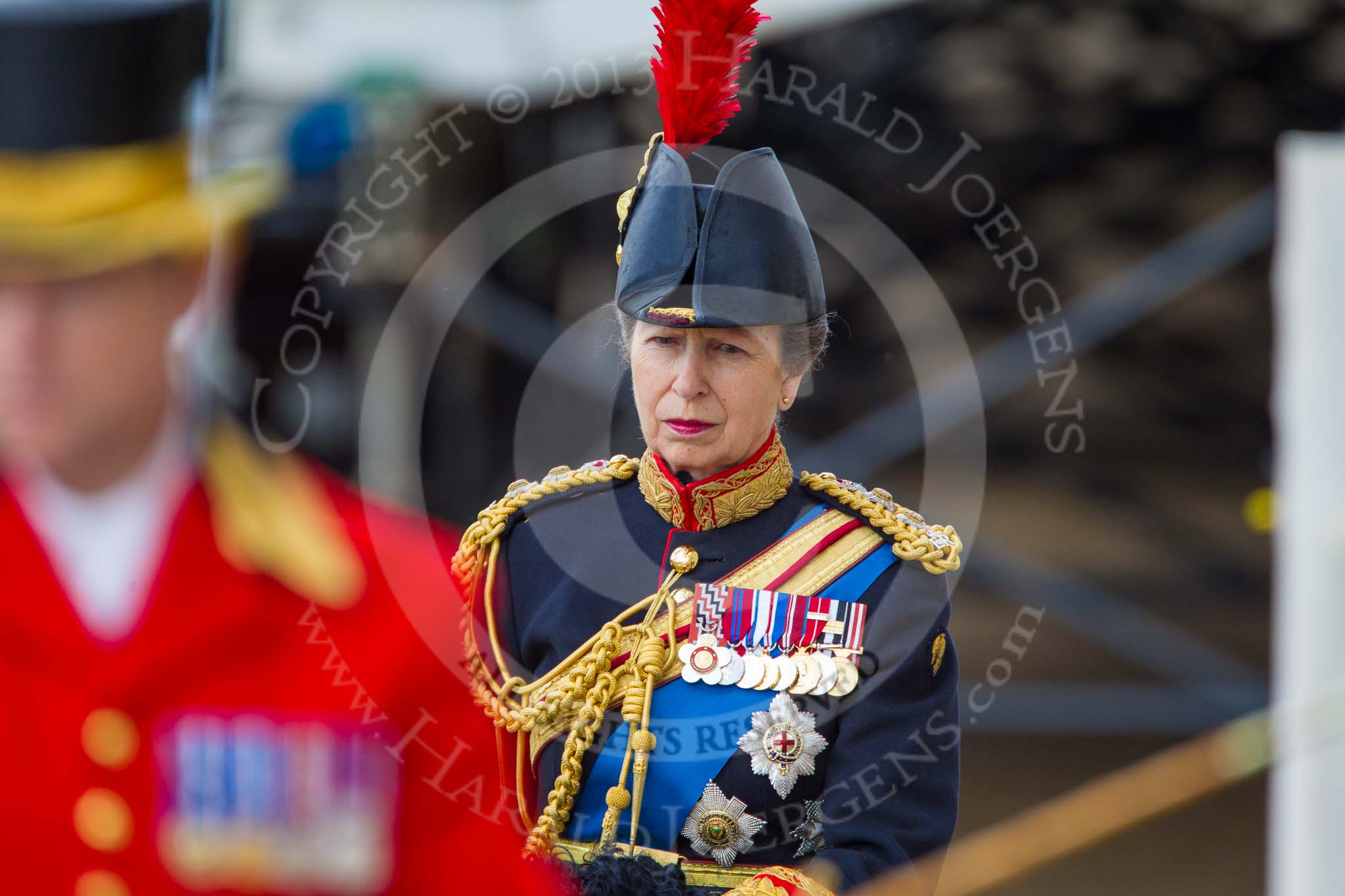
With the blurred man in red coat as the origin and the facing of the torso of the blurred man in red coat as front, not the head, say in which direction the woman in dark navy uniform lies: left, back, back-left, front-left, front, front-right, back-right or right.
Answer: back-left

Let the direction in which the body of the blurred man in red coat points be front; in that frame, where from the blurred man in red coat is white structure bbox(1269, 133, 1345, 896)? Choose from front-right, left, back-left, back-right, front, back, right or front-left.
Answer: back-left

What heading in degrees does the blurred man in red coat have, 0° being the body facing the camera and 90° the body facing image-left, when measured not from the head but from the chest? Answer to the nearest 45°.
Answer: approximately 0°
